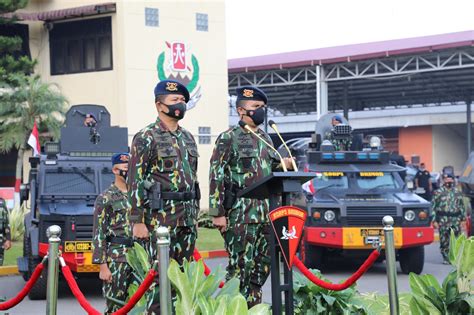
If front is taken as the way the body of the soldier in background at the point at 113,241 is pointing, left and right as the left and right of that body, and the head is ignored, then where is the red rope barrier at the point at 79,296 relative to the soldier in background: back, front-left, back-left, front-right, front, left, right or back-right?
front-right

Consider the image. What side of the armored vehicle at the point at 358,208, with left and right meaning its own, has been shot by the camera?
front

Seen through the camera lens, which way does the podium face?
facing the viewer and to the right of the viewer

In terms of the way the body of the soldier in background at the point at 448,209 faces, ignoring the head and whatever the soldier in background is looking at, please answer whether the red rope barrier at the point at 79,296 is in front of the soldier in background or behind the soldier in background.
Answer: in front

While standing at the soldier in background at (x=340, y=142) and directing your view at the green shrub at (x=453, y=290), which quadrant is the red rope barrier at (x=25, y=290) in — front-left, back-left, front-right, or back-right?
front-right

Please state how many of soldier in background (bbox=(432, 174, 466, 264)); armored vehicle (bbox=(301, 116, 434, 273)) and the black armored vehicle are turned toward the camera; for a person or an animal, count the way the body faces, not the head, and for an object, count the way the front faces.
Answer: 3

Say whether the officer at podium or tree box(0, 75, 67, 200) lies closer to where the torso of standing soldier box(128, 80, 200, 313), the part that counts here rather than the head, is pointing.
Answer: the officer at podium

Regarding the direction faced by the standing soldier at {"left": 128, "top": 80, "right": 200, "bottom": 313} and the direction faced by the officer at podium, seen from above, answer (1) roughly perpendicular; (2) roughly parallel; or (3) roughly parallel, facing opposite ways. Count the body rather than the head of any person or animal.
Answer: roughly parallel

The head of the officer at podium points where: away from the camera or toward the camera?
toward the camera

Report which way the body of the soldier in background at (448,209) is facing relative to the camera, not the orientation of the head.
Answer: toward the camera

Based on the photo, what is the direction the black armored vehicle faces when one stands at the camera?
facing the viewer

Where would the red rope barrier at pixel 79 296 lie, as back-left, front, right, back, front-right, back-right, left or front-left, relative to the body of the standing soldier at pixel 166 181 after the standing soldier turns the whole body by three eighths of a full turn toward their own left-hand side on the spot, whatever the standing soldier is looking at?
back-left

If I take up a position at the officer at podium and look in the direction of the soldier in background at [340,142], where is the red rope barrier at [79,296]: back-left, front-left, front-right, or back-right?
back-left

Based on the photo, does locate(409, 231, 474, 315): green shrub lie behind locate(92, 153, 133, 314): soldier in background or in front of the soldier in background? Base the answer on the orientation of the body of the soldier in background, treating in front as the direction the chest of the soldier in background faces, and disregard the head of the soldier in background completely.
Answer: in front
